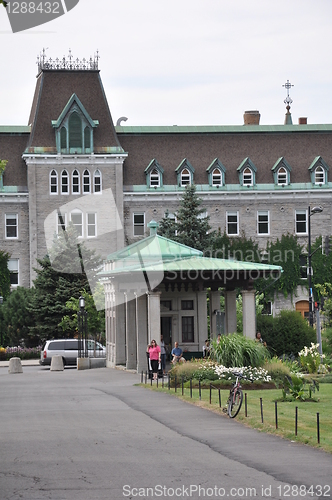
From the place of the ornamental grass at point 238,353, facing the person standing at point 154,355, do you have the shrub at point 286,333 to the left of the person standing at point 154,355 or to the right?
right

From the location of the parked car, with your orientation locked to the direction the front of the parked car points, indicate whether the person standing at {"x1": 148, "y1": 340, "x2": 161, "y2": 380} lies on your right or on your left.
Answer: on your right

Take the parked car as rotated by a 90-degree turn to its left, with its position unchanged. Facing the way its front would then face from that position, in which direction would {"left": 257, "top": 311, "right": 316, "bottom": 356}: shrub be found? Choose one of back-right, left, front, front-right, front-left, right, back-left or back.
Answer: back-right

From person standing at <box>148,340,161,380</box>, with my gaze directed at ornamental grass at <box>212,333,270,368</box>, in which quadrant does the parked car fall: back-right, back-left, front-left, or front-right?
back-left

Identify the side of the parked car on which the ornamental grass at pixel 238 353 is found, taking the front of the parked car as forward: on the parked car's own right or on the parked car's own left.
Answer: on the parked car's own right

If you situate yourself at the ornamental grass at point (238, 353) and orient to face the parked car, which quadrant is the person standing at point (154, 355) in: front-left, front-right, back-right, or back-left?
front-left

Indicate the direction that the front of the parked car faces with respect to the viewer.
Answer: facing to the right of the viewer
